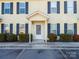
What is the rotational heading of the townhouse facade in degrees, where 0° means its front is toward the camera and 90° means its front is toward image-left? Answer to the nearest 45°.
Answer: approximately 0°

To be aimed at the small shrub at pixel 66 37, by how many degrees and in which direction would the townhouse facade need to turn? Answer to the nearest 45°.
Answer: approximately 90° to its left

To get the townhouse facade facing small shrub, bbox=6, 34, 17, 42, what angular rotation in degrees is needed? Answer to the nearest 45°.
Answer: approximately 90° to its right
